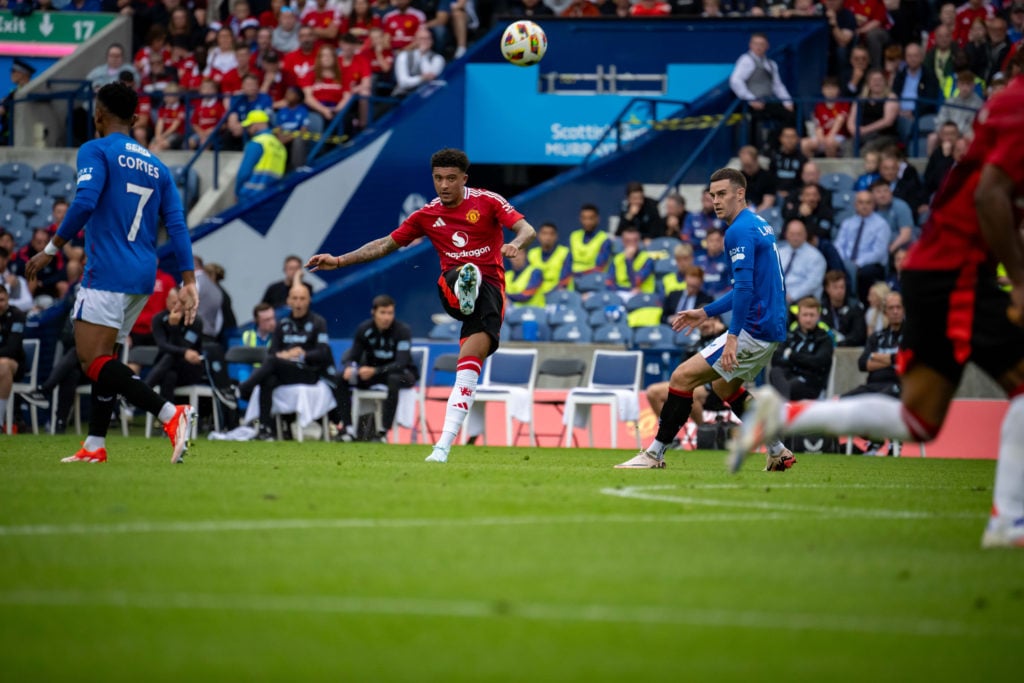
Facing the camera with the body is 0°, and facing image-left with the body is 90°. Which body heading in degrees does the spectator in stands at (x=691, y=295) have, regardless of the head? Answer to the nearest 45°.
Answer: approximately 45°

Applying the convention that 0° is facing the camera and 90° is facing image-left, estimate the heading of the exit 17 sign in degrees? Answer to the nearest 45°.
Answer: approximately 0°

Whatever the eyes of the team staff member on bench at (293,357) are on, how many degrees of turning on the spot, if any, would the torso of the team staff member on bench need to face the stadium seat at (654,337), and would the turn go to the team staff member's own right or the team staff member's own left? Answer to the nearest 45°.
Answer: approximately 135° to the team staff member's own left

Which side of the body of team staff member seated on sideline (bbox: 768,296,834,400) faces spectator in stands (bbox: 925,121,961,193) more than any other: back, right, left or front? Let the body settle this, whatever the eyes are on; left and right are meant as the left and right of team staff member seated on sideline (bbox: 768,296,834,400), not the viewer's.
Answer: back

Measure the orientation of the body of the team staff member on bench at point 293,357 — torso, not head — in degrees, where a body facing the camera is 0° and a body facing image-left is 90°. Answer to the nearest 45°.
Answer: approximately 45°

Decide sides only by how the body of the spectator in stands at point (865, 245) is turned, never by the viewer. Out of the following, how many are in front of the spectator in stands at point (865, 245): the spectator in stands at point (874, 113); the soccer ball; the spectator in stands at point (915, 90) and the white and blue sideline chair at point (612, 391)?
2
